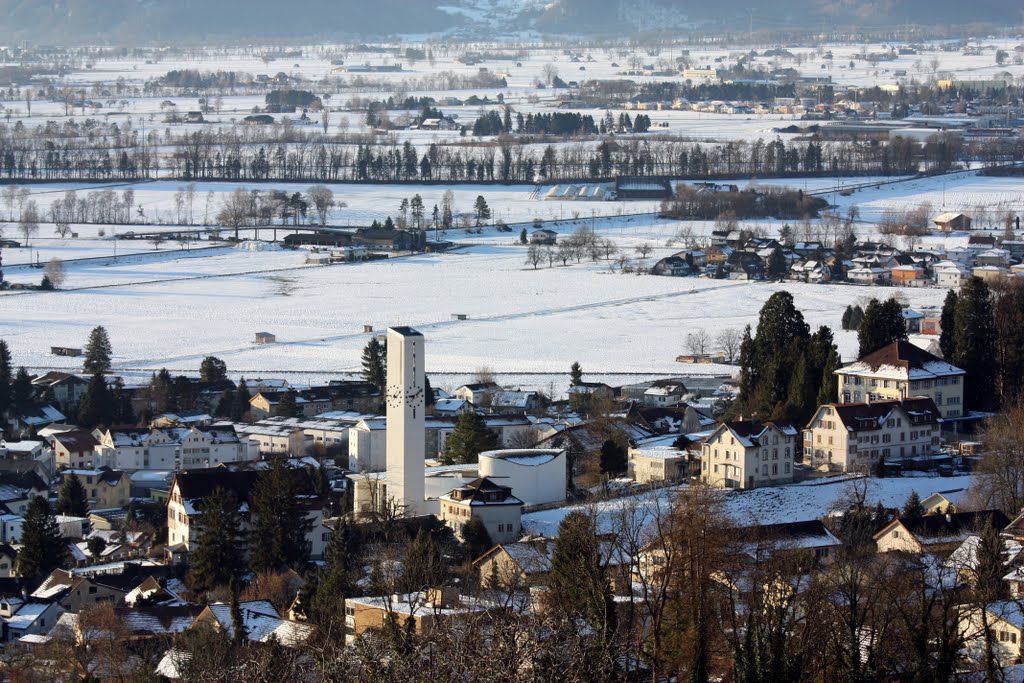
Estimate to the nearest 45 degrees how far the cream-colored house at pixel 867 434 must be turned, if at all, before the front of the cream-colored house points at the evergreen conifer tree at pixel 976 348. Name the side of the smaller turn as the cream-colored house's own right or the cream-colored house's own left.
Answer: approximately 90° to the cream-colored house's own left

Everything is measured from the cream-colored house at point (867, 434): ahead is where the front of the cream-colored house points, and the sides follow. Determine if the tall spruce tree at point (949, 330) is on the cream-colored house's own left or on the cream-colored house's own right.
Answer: on the cream-colored house's own left

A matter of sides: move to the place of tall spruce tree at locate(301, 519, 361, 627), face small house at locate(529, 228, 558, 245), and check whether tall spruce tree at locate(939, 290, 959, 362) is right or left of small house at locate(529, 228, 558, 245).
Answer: right

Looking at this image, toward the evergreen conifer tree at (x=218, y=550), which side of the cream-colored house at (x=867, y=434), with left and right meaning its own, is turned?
right

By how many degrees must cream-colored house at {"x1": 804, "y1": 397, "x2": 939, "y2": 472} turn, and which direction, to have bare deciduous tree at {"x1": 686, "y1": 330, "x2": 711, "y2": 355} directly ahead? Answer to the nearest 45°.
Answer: approximately 135° to its left

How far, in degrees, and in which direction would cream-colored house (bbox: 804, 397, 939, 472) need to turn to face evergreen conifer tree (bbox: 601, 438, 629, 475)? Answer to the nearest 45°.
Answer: approximately 135° to its right

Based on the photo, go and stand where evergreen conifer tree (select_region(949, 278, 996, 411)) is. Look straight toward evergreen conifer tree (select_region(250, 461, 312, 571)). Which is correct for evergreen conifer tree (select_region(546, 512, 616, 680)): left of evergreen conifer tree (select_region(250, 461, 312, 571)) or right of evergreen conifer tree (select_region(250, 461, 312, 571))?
left

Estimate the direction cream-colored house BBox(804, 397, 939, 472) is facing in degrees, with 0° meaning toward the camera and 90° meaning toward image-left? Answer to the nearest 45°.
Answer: approximately 315°

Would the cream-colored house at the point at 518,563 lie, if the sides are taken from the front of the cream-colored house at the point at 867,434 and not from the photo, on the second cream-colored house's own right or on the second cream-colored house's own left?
on the second cream-colored house's own right

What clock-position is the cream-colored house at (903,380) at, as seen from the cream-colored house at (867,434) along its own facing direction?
the cream-colored house at (903,380) is roughly at 8 o'clock from the cream-colored house at (867,434).

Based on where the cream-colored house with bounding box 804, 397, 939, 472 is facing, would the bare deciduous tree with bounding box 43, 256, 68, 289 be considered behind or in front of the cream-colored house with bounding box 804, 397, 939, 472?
behind

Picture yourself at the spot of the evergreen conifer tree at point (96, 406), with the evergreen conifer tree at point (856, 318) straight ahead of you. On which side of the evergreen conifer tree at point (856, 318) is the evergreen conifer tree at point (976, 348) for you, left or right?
right

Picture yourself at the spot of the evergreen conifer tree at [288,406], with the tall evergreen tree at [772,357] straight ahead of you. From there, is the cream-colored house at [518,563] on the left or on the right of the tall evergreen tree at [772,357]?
right
